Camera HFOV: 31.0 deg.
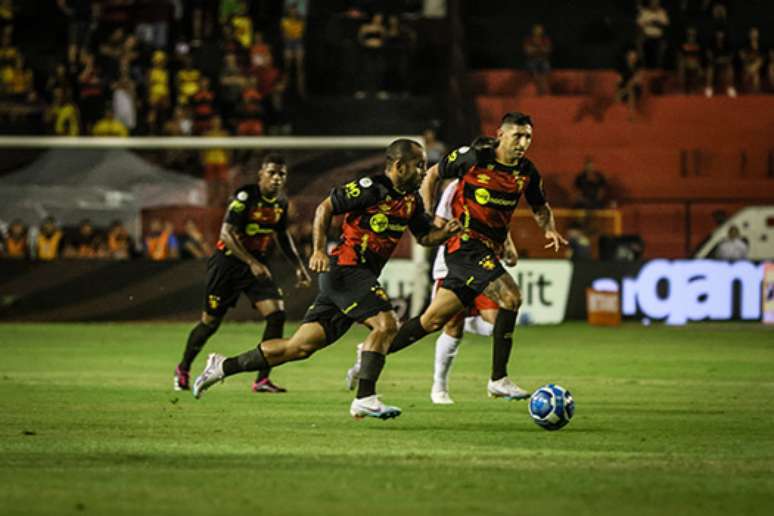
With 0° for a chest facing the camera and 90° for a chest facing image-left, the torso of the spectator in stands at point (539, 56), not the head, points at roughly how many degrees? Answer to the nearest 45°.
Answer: approximately 0°

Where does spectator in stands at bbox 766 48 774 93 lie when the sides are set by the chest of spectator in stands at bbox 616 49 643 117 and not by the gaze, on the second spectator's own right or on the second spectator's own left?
on the second spectator's own left

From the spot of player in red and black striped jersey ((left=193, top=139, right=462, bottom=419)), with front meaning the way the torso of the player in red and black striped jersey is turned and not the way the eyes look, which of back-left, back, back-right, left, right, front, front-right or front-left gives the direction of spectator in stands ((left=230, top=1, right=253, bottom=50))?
back-left

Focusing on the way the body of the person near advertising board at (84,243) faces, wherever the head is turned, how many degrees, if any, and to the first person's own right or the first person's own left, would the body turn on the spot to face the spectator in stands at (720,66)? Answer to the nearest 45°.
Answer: approximately 90° to the first person's own left

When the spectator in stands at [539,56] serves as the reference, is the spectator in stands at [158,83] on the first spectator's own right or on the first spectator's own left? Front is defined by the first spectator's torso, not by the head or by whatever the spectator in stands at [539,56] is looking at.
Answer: on the first spectator's own right

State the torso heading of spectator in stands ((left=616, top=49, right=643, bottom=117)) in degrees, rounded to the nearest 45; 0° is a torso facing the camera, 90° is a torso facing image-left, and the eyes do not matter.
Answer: approximately 0°

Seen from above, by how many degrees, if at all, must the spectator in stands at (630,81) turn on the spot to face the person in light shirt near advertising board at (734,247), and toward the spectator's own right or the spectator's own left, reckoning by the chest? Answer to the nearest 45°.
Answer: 0° — they already face them
